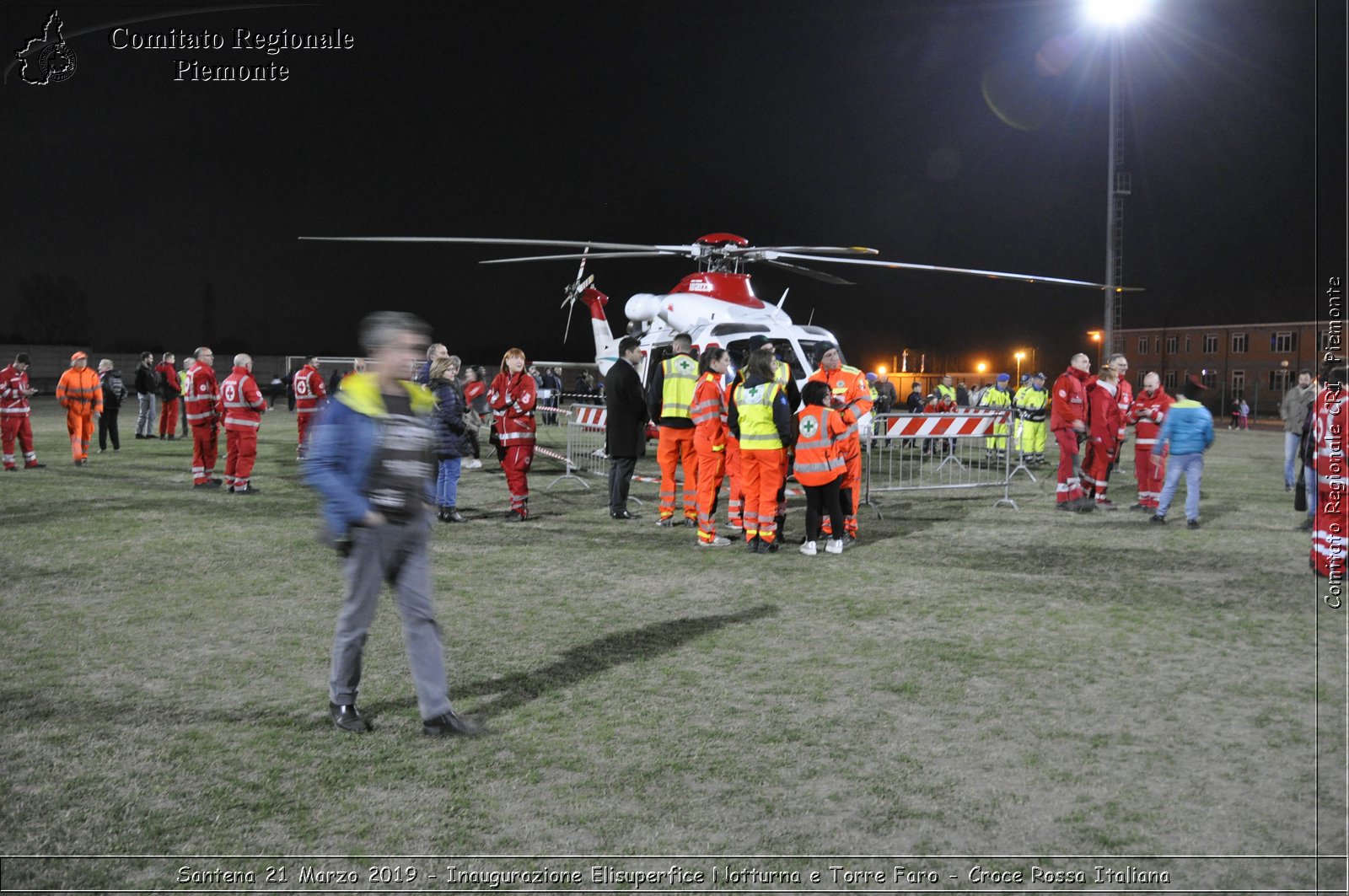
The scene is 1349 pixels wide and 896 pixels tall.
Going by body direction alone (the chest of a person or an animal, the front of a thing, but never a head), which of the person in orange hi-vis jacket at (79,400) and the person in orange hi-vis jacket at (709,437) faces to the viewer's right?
the person in orange hi-vis jacket at (709,437)

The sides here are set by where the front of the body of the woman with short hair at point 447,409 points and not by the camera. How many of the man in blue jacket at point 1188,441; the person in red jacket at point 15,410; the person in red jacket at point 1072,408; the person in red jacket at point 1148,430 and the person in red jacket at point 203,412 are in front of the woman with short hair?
3

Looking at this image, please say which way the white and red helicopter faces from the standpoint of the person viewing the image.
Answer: facing the viewer and to the right of the viewer

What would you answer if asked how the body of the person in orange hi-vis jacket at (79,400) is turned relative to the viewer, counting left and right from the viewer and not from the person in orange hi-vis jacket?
facing the viewer

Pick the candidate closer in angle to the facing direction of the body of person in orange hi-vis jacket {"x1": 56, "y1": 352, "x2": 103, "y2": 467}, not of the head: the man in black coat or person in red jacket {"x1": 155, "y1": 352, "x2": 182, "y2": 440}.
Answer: the man in black coat

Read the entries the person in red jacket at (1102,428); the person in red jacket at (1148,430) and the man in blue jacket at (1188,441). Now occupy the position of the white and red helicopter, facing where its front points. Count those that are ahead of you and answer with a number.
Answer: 3

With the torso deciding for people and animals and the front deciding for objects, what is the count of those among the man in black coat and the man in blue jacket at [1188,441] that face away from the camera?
1

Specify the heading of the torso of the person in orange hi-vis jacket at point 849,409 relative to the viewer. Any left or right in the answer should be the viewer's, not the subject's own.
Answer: facing the viewer and to the left of the viewer

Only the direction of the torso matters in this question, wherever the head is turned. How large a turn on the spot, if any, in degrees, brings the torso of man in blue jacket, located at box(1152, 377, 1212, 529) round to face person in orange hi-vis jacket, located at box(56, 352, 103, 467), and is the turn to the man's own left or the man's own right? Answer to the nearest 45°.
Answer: approximately 90° to the man's own left

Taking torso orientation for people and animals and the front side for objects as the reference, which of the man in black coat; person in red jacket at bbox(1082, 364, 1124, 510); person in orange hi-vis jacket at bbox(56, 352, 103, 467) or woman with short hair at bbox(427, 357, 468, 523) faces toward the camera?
the person in orange hi-vis jacket

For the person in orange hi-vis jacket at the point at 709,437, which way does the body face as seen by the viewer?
to the viewer's right

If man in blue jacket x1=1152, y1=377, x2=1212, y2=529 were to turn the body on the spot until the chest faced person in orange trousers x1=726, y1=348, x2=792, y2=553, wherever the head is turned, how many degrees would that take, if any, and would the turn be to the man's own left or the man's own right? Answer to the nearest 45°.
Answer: approximately 135° to the man's own left
